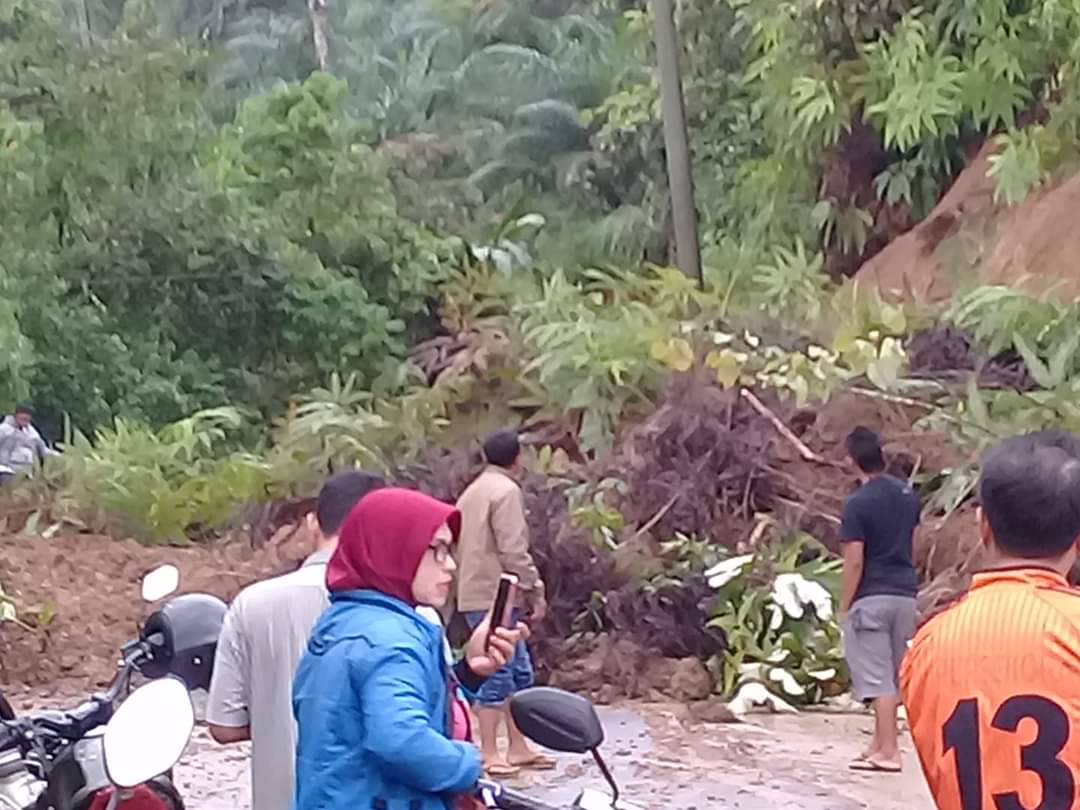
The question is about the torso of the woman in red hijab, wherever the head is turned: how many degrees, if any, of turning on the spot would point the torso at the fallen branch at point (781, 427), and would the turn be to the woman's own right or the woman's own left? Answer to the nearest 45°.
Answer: approximately 90° to the woman's own left

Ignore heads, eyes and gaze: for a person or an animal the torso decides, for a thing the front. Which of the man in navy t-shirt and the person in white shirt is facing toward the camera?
the person in white shirt

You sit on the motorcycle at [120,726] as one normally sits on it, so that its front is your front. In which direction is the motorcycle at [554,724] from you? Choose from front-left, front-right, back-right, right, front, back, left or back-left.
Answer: front-right

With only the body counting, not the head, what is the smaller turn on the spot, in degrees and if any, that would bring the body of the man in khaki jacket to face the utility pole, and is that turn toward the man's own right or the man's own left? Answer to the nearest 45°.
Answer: approximately 45° to the man's own left

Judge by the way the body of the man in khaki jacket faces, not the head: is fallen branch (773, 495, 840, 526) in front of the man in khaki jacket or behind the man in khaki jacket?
in front

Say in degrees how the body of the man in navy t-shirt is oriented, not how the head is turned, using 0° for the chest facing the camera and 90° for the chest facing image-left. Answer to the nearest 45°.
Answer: approximately 135°

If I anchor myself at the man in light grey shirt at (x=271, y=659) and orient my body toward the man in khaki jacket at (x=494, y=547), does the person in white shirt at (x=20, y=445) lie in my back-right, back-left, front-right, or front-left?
front-left

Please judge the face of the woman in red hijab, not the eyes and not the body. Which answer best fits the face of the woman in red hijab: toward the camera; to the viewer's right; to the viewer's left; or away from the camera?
to the viewer's right

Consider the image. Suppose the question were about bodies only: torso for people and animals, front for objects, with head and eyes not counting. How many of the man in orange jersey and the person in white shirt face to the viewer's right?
0

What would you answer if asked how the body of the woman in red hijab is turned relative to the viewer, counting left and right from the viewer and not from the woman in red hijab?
facing to the right of the viewer

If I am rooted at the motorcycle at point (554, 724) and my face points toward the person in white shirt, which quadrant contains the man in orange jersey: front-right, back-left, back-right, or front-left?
back-right

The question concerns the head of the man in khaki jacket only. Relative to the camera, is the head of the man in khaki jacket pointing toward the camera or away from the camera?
away from the camera

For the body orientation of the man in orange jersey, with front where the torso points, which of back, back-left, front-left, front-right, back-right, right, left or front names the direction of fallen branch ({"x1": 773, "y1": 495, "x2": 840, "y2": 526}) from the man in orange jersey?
front
